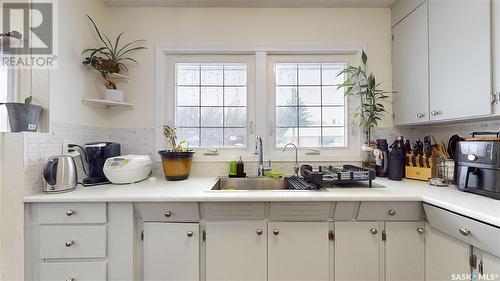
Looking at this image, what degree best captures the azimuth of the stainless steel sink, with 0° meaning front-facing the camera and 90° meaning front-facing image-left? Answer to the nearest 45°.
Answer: approximately 0°

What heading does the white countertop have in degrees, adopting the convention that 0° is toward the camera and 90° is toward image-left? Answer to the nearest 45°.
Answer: approximately 0°

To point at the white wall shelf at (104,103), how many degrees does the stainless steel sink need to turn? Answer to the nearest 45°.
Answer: approximately 90° to its right

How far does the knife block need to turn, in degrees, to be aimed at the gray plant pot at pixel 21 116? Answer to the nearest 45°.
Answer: approximately 45° to its right

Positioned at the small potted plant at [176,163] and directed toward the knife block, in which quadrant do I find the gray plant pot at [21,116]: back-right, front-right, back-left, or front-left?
back-right
